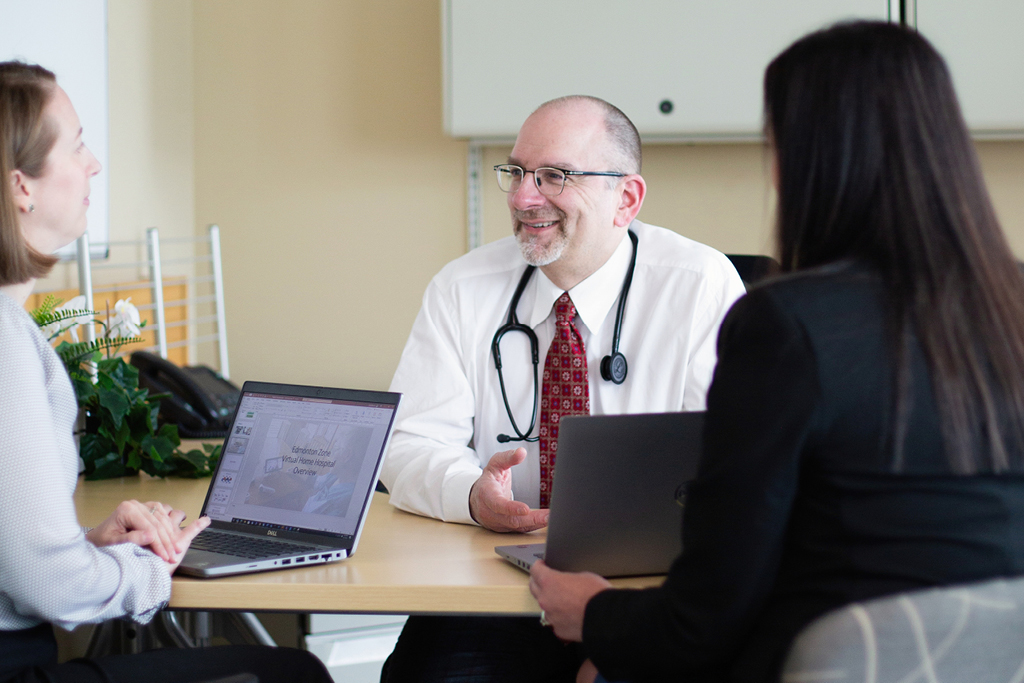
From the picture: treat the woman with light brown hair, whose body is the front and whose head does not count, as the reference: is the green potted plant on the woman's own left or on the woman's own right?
on the woman's own left

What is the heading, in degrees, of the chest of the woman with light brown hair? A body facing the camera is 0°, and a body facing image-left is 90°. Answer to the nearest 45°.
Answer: approximately 270°

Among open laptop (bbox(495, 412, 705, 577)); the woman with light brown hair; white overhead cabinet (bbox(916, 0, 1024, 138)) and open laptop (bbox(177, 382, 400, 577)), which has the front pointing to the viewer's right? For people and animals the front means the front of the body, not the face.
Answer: the woman with light brown hair

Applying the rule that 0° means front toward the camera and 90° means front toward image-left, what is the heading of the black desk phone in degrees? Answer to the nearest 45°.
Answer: approximately 315°

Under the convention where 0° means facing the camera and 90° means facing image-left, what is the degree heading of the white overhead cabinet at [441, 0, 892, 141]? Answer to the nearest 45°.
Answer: approximately 0°

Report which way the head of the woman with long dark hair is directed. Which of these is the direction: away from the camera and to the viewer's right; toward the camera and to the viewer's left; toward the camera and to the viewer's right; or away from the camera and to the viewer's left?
away from the camera and to the viewer's left

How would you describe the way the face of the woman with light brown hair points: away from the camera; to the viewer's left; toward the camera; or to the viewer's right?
to the viewer's right

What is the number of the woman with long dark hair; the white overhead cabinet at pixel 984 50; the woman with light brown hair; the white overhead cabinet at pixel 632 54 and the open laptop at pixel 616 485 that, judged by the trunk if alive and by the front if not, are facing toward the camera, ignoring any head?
2

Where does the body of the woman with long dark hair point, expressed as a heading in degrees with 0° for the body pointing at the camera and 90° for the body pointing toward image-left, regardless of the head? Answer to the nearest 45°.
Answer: approximately 135°
